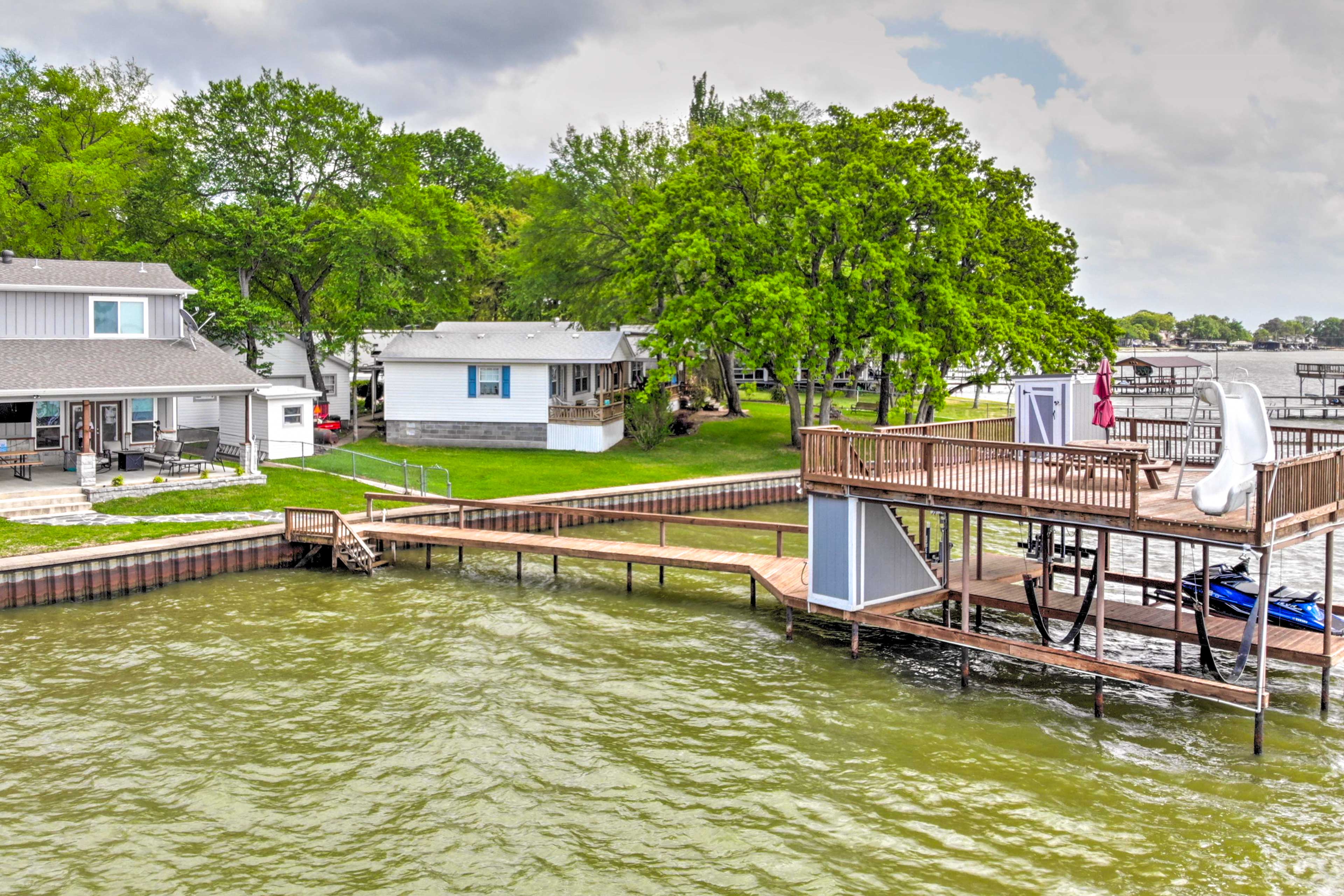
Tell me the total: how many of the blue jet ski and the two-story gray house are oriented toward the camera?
1

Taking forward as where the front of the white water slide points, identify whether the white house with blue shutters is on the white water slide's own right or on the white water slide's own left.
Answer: on the white water slide's own right

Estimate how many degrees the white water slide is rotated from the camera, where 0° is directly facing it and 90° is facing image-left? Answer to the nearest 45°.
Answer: approximately 45°

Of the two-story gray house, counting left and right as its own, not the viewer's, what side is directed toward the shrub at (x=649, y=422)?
left

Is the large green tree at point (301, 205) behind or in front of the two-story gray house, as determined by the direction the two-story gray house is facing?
behind

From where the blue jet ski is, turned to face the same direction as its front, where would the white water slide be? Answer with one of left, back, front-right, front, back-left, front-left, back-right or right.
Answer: left
